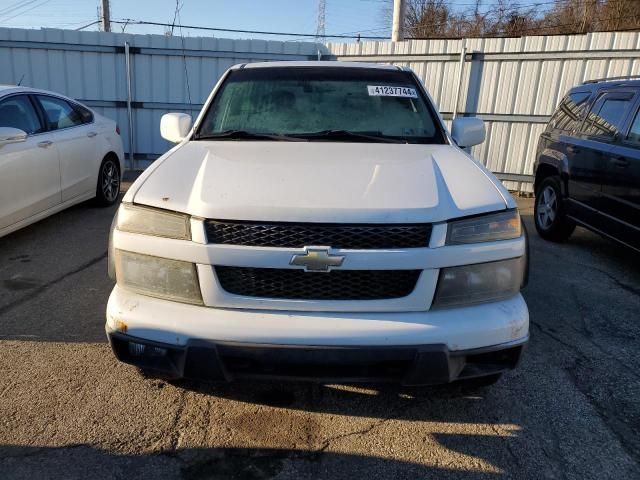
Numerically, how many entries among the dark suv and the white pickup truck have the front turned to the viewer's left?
0

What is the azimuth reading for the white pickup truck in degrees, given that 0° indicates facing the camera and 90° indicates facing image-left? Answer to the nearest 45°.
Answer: approximately 0°

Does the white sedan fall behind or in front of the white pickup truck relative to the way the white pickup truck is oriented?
behind

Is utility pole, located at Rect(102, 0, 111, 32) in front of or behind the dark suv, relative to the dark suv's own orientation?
behind

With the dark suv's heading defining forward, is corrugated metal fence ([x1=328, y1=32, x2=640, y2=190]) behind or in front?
behind

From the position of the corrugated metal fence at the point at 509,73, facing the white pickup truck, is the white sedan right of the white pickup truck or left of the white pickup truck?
right

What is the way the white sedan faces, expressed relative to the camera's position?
facing the viewer and to the left of the viewer

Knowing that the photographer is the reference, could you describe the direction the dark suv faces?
facing the viewer and to the right of the viewer

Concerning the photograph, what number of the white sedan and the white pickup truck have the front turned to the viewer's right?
0
